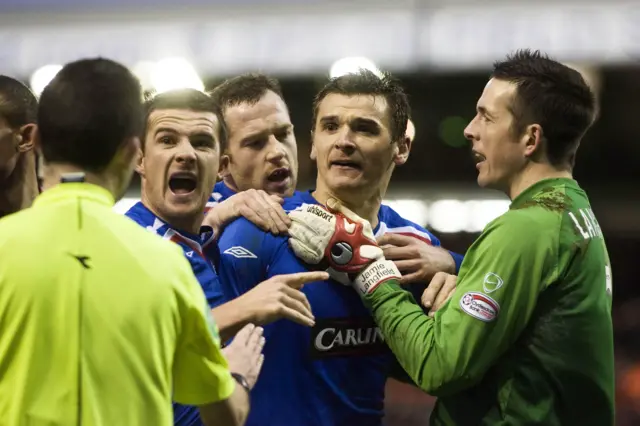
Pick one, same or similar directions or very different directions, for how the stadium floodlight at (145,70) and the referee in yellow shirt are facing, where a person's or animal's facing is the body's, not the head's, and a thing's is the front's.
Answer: very different directions

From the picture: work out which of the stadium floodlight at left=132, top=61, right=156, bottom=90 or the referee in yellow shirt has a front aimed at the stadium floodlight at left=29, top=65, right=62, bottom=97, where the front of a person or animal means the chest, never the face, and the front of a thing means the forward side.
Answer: the referee in yellow shirt

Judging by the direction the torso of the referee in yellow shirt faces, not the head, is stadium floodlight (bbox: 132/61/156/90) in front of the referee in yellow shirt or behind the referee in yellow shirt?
in front

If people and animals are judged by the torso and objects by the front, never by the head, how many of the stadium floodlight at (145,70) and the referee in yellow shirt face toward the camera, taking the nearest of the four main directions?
1

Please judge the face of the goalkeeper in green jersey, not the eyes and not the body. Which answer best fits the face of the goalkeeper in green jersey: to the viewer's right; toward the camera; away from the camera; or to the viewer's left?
to the viewer's left

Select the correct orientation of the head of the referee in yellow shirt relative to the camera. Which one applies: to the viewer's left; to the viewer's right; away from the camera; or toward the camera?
away from the camera

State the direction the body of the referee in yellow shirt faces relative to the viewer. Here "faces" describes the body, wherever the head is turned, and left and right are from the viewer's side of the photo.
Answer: facing away from the viewer
